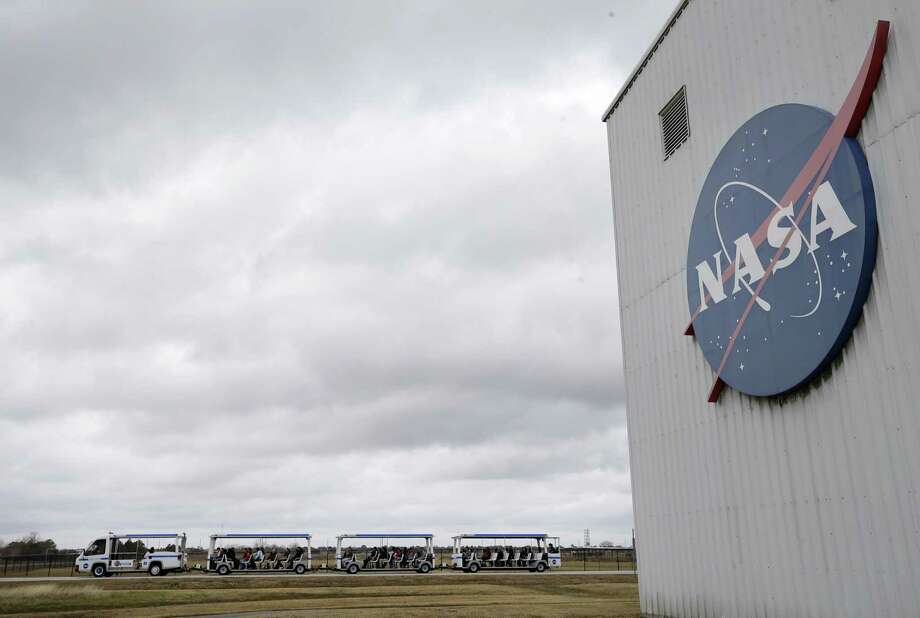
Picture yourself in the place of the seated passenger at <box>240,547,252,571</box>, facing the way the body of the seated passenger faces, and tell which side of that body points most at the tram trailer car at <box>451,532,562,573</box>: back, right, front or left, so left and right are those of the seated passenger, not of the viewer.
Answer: back

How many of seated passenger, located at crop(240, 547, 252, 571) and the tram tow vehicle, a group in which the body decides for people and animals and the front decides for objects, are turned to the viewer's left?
2

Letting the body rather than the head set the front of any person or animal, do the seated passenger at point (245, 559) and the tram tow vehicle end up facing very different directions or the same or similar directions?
same or similar directions

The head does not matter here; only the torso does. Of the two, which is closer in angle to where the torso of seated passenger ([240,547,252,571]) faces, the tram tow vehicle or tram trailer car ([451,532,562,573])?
the tram tow vehicle

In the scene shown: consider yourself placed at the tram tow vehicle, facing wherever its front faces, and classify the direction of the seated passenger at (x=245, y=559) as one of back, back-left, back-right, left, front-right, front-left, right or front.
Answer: back

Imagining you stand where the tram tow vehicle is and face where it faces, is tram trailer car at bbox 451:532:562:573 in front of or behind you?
behind

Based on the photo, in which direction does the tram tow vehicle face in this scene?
to the viewer's left

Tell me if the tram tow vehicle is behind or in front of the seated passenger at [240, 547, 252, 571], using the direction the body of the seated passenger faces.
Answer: in front

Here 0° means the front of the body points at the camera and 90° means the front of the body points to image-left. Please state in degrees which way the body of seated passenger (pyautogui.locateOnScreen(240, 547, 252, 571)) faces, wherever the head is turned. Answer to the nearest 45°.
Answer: approximately 90°
